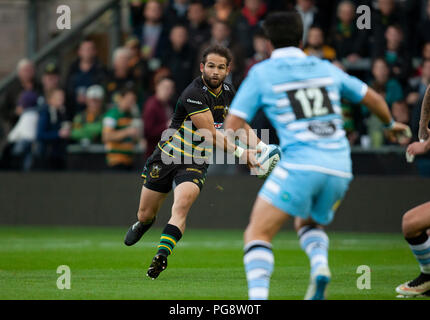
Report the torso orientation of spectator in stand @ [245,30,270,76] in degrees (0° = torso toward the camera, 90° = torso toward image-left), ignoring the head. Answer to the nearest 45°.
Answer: approximately 0°

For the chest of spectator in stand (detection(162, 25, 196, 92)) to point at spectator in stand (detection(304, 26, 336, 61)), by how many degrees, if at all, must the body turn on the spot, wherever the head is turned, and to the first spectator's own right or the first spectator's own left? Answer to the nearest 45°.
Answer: approximately 45° to the first spectator's own left

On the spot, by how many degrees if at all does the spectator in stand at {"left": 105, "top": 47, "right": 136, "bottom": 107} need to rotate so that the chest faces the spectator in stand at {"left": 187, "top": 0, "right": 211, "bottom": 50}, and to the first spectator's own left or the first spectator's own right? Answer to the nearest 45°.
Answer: approximately 90° to the first spectator's own left

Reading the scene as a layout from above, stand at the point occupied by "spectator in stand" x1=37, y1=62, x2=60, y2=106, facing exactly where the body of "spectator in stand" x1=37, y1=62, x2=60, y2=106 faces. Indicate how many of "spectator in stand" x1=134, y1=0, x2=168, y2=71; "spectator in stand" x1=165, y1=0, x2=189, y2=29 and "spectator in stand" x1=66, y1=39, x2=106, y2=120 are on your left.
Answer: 3

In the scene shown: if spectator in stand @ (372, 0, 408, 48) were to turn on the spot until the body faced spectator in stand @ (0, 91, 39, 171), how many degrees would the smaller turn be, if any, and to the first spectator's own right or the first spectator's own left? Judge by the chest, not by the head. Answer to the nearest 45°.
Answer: approximately 90° to the first spectator's own right
